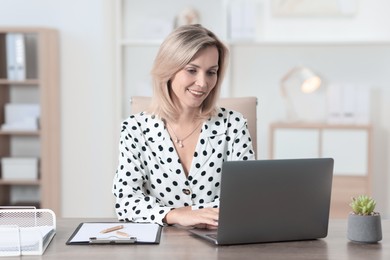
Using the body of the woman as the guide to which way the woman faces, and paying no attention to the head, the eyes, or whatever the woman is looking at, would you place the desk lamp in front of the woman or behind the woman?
behind

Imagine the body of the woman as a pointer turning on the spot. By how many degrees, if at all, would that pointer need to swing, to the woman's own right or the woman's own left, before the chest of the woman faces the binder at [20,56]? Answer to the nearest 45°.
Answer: approximately 135° to the woman's own right

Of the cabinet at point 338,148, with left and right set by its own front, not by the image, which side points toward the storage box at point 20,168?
right

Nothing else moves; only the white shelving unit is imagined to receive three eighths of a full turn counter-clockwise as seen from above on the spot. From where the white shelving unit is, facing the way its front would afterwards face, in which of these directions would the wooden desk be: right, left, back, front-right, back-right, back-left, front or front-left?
back-right

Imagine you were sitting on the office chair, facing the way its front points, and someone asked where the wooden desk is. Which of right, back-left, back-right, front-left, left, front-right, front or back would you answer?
front

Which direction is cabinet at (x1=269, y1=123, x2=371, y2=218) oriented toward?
toward the camera

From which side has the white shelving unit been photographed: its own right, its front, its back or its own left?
front

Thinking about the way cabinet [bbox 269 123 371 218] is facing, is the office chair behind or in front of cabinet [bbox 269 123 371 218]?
in front

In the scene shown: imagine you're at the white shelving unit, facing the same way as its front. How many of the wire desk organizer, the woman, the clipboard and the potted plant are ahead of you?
4

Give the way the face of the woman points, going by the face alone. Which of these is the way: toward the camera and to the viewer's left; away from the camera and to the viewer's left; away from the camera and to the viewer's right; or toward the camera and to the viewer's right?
toward the camera and to the viewer's right

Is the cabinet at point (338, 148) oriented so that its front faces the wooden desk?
yes

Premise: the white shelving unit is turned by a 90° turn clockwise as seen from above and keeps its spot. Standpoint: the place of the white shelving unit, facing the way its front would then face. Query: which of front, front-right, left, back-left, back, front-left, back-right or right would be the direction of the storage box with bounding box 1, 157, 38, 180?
front

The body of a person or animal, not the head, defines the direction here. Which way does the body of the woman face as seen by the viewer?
toward the camera

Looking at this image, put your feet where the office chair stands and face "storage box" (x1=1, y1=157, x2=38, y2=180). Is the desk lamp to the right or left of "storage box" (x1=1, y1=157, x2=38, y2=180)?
right

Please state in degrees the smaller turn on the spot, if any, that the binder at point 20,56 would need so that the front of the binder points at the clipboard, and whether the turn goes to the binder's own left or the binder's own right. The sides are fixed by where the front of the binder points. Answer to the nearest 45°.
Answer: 0° — it already faces it

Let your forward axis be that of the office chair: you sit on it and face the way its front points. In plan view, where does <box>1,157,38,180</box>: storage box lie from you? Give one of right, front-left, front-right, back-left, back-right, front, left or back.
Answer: back-right

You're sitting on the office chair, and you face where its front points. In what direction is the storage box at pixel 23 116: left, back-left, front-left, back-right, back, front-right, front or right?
back-right

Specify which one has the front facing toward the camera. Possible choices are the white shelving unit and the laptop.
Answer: the white shelving unit

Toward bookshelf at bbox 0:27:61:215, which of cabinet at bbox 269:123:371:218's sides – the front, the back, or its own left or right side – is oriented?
right

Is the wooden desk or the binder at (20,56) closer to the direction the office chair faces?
the wooden desk

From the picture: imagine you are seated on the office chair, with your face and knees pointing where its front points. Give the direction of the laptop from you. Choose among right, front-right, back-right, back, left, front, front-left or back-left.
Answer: front
